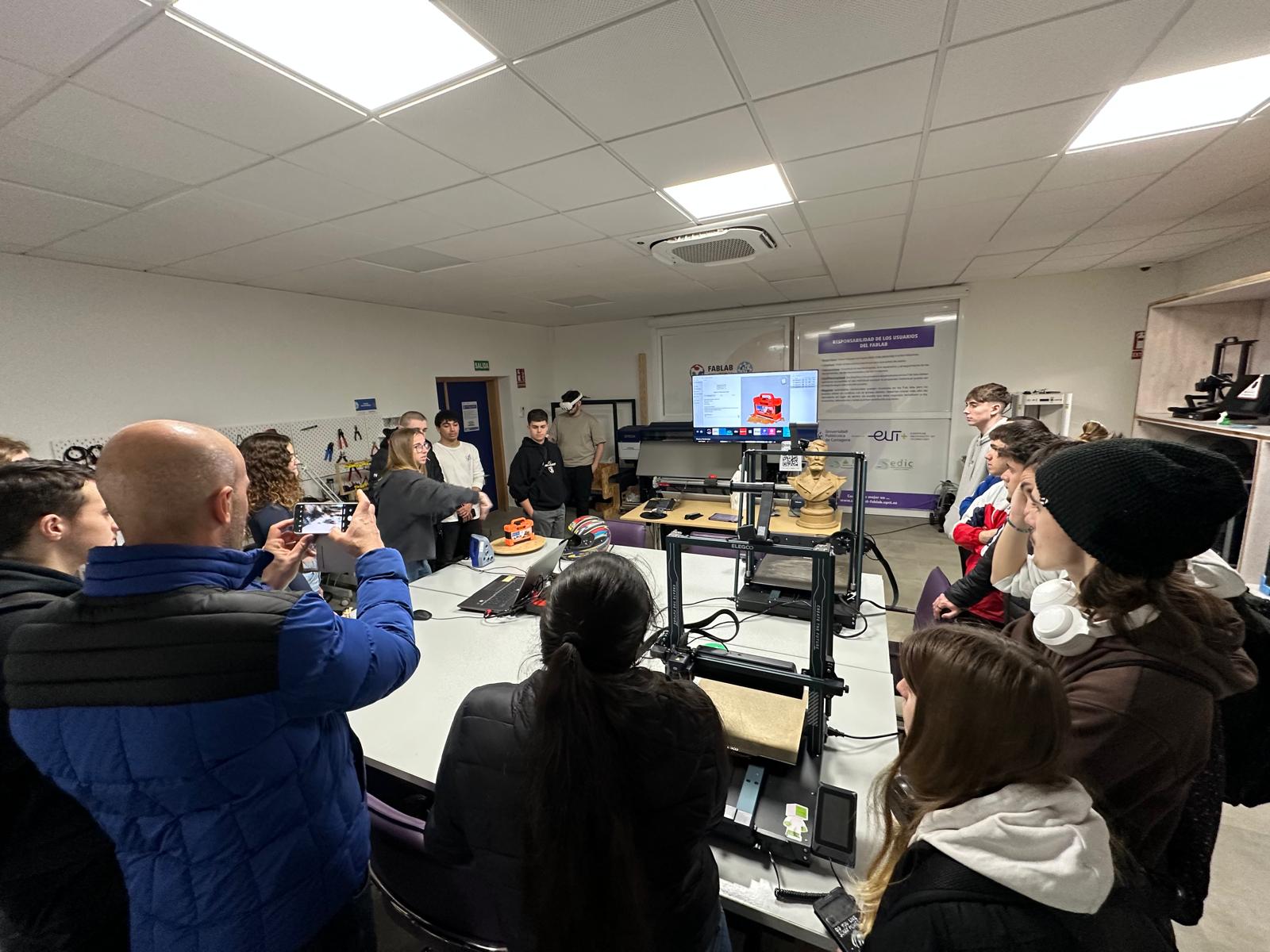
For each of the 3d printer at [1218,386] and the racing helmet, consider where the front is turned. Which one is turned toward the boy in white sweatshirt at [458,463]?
the 3d printer

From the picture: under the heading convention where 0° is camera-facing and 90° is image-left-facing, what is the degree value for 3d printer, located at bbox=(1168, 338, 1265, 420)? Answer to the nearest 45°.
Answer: approximately 45°

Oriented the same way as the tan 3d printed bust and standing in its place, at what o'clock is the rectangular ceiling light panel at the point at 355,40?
The rectangular ceiling light panel is roughly at 1 o'clock from the tan 3d printed bust.

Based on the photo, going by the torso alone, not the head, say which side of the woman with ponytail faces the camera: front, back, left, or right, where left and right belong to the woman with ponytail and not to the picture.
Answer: back

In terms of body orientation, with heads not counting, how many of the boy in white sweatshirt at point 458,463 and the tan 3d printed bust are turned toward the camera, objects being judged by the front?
2

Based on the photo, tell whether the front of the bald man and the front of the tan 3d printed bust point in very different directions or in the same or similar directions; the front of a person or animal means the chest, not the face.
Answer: very different directions

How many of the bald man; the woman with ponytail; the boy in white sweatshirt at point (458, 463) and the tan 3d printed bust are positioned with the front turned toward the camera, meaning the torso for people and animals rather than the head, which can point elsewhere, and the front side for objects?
2

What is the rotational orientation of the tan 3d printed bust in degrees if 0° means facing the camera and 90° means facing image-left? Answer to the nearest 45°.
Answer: approximately 0°

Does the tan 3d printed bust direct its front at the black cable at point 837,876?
yes

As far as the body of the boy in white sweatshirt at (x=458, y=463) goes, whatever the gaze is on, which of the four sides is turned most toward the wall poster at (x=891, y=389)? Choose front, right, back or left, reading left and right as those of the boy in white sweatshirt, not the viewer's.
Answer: left

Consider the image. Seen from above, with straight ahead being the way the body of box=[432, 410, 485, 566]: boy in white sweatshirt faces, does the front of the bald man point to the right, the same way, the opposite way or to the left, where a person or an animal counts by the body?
the opposite way
